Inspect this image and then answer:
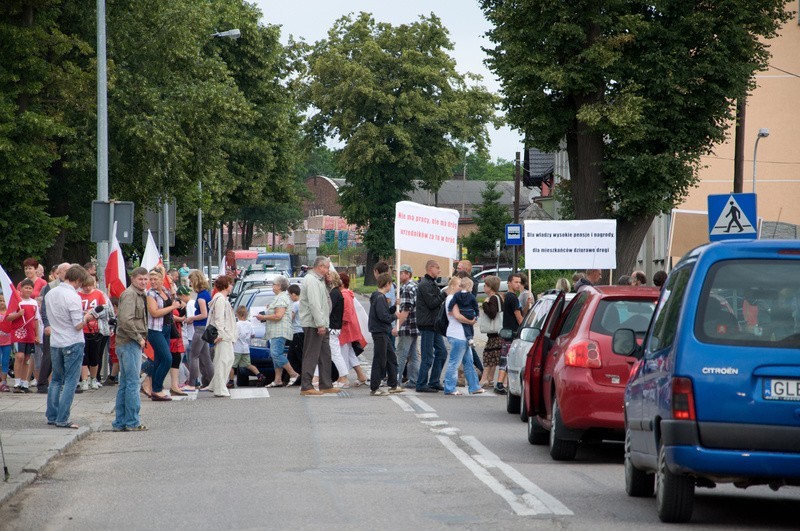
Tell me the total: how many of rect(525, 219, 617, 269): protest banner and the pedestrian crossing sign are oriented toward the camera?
2

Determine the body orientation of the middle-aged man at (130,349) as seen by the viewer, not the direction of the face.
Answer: to the viewer's right

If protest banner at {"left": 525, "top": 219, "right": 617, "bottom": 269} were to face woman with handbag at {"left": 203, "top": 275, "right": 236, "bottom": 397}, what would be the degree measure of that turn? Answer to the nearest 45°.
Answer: approximately 45° to its right

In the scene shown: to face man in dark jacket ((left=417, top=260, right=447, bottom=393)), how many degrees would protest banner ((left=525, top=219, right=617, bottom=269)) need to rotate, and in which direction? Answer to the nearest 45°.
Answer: approximately 45° to its right

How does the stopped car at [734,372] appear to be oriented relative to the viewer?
away from the camera

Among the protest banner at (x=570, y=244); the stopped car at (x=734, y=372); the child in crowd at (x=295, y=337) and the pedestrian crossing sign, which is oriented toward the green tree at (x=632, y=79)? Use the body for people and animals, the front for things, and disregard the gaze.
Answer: the stopped car
